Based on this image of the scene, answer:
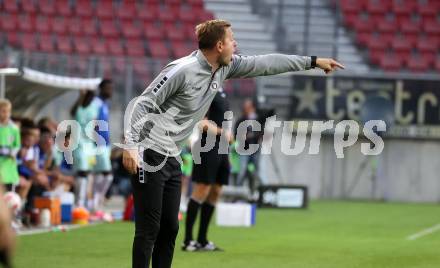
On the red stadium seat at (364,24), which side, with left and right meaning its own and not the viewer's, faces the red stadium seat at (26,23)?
right

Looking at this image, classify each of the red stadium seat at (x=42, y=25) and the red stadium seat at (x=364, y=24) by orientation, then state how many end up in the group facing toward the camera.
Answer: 2

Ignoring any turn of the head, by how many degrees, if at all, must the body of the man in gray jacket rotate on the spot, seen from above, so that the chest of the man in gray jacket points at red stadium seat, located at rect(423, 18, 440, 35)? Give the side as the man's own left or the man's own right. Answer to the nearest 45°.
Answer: approximately 135° to the man's own left

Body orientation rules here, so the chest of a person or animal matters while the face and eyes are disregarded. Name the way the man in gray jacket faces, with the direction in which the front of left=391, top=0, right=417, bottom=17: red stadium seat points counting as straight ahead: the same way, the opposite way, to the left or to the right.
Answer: to the left

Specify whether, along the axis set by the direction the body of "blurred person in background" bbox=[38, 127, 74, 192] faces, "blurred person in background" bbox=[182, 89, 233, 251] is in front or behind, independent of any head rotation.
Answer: in front

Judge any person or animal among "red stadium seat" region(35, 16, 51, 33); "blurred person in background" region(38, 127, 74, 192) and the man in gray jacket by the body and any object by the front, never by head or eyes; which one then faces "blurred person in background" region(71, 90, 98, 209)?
the red stadium seat

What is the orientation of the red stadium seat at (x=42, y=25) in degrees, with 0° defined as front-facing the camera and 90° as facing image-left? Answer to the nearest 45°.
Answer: approximately 0°

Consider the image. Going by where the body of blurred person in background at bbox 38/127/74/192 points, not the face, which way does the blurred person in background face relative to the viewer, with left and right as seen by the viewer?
facing the viewer and to the right of the viewer

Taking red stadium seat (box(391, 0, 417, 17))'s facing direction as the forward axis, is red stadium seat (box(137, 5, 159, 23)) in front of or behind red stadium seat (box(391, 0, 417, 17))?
in front

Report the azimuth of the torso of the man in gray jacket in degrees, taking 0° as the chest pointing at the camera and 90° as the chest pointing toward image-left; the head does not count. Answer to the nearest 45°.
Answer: approximately 315°

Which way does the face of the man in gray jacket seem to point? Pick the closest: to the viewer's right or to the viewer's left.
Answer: to the viewer's right
